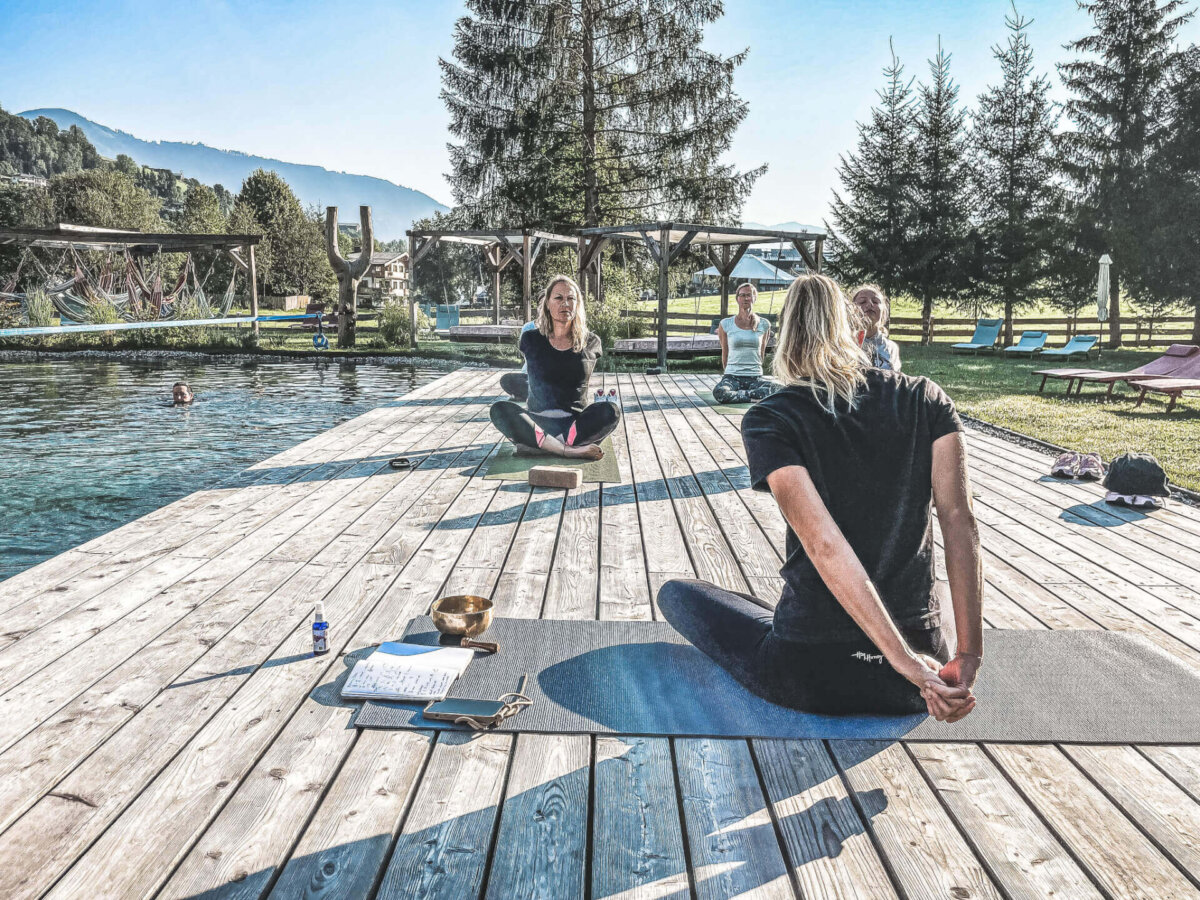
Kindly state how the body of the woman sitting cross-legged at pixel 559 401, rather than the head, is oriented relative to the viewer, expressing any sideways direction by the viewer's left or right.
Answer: facing the viewer

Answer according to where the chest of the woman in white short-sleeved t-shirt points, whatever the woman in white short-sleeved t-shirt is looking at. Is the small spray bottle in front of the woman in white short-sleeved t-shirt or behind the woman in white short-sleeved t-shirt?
in front

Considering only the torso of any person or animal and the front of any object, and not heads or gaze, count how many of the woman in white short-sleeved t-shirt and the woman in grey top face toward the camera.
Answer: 2

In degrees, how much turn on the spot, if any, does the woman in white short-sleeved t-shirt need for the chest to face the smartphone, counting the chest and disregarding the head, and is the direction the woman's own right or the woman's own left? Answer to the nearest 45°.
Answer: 0° — they already face it

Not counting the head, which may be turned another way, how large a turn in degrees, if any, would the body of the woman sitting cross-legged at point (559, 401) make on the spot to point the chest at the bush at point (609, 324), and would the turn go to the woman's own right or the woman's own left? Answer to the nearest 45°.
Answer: approximately 180°

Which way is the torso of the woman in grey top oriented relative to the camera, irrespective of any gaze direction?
toward the camera

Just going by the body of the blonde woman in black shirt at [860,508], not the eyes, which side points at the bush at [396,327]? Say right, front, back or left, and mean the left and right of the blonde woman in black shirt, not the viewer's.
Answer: front

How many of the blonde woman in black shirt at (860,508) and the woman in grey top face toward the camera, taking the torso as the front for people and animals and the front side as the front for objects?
1

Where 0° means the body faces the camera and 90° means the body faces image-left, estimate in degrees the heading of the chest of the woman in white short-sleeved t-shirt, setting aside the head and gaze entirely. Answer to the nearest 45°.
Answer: approximately 0°

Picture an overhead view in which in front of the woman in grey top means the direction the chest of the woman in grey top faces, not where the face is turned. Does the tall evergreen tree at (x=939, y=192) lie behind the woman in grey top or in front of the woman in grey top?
behind

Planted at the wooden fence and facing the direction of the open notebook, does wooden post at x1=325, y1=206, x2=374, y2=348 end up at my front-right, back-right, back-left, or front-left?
front-right

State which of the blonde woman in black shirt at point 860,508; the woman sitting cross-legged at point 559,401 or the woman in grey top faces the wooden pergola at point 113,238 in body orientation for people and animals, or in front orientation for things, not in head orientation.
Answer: the blonde woman in black shirt

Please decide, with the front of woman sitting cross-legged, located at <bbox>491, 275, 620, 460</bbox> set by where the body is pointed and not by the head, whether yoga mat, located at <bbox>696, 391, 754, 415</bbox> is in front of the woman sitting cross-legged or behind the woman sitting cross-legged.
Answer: behind
